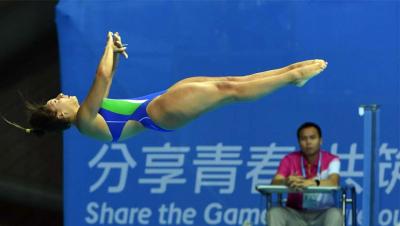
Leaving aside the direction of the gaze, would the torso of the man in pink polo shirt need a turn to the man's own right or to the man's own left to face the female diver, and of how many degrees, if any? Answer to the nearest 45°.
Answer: approximately 45° to the man's own right

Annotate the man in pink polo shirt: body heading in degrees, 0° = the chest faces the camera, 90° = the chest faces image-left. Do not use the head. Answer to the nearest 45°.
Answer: approximately 0°
